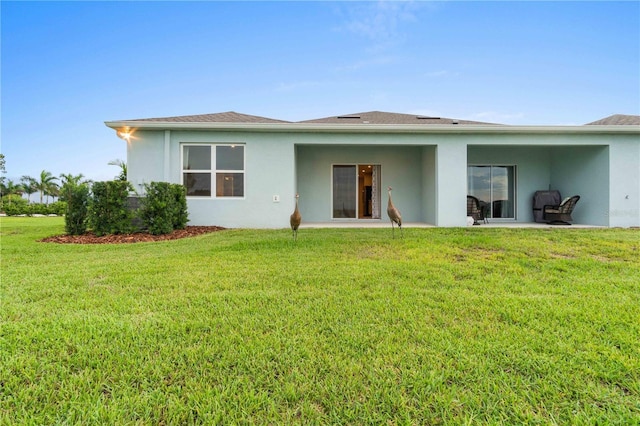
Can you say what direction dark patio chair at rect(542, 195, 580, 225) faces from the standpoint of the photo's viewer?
facing to the left of the viewer

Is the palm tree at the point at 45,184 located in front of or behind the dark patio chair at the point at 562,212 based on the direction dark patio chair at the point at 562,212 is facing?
in front

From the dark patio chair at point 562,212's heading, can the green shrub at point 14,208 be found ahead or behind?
ahead

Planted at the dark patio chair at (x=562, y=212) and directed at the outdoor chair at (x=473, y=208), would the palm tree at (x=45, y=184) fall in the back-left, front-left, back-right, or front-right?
front-right
